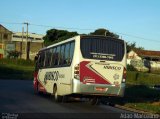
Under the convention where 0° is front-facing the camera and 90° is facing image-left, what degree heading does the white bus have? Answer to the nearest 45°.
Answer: approximately 135°
